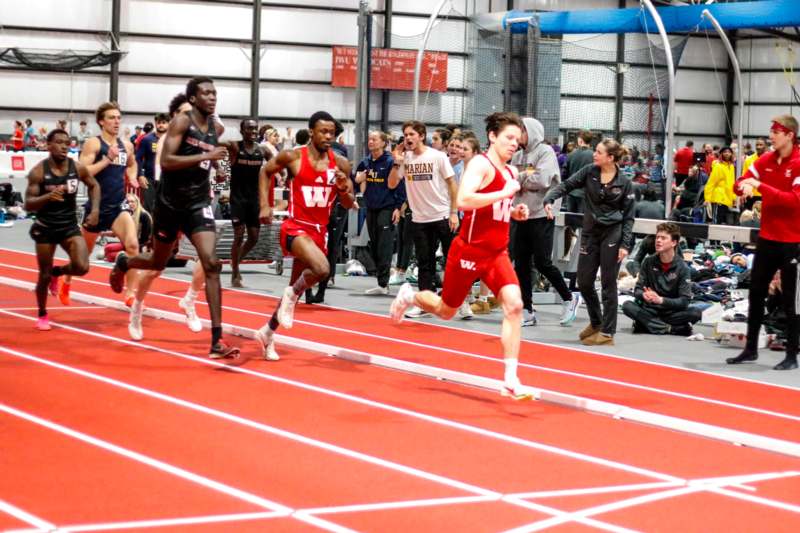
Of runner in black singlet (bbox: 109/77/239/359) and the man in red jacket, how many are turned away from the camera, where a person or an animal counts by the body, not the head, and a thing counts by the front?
0

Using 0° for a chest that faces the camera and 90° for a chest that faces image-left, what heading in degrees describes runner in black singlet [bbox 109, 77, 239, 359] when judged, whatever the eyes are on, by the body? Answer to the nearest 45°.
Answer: approximately 315°

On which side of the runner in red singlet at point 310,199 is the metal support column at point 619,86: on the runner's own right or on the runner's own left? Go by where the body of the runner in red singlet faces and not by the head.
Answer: on the runner's own left

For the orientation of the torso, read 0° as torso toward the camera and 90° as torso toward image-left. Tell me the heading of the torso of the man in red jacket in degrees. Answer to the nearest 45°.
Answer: approximately 45°

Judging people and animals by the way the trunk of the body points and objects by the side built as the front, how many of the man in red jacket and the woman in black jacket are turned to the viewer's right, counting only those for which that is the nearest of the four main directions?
0

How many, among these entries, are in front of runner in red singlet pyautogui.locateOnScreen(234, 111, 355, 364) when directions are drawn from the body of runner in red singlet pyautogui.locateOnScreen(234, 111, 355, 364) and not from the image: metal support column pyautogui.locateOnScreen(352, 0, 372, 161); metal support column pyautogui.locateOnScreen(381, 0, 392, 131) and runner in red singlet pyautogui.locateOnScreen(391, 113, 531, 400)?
1

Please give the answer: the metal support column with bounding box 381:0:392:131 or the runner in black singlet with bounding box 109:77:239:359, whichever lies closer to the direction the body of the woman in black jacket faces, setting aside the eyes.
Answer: the runner in black singlet

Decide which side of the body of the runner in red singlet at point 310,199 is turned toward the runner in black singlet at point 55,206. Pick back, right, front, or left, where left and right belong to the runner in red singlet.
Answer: back

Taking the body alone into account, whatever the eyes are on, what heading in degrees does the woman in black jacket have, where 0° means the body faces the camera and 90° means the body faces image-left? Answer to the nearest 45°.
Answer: approximately 45°

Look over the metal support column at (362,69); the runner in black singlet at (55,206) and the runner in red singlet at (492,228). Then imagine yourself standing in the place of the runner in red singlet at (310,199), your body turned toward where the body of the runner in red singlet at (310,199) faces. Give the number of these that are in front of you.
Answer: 1

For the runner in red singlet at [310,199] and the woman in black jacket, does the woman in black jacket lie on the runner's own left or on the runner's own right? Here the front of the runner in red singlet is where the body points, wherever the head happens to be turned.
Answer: on the runner's own left
